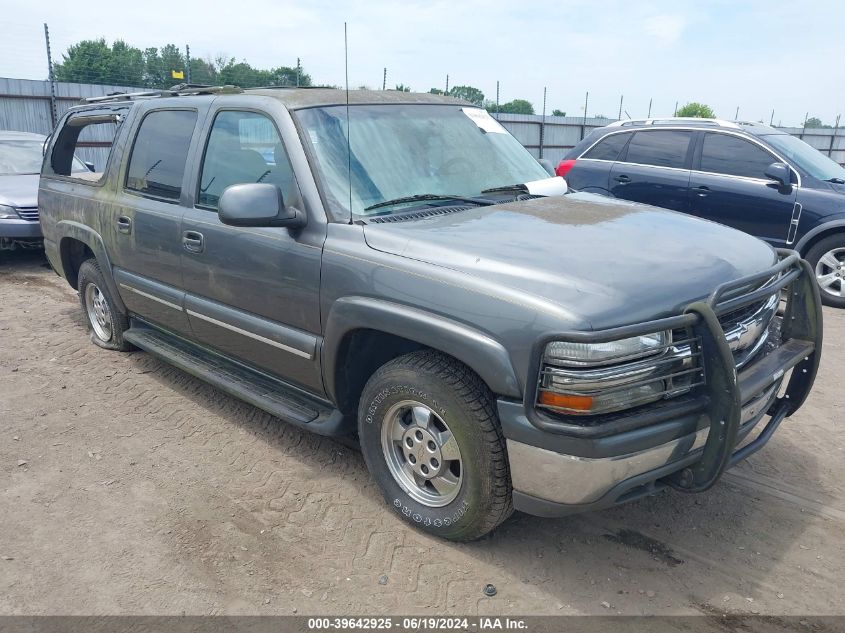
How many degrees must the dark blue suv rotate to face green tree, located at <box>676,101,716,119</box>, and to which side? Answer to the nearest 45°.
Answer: approximately 135° to its left

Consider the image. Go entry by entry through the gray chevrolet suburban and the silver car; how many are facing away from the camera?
0

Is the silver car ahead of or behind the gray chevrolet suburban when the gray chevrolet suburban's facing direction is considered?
behind

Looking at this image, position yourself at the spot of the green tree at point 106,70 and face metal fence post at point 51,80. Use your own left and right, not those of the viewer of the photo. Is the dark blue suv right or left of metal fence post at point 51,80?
left

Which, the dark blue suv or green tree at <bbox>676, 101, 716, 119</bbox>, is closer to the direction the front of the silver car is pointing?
the dark blue suv

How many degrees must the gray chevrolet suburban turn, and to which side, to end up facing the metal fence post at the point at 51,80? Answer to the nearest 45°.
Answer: approximately 180°

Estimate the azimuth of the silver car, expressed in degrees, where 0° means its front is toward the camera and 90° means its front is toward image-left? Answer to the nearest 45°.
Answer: approximately 0°

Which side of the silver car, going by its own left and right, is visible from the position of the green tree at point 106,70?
back

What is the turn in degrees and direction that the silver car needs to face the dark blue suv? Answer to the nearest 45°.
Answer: approximately 45° to its left

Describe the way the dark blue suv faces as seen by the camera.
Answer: facing the viewer and to the right of the viewer

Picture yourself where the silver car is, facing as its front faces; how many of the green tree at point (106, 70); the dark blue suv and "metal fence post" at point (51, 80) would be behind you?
2

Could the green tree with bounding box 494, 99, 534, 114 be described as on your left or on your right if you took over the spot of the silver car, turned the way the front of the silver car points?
on your left

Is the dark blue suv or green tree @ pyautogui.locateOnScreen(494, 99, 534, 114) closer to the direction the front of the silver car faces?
the dark blue suv

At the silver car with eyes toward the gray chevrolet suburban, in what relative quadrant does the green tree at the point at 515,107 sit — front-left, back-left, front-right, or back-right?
back-left

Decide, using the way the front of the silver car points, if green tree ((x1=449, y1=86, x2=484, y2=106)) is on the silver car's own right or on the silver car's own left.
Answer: on the silver car's own left

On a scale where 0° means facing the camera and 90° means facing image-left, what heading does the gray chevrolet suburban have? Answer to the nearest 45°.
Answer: approximately 315°
